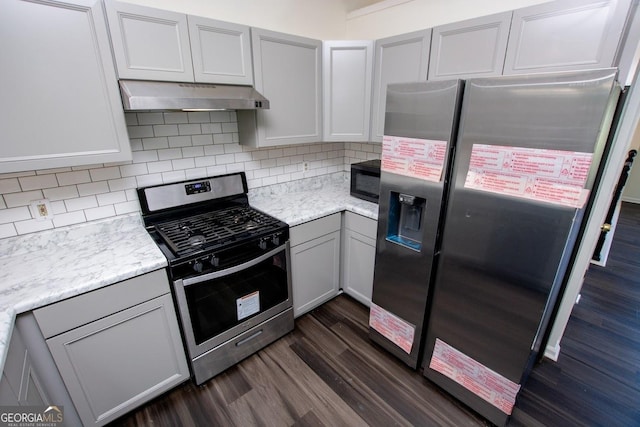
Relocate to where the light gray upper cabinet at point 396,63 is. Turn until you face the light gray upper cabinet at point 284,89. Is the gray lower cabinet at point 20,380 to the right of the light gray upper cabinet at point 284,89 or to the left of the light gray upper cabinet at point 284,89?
left

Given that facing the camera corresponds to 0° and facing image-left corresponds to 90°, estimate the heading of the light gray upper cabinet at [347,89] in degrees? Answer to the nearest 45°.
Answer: approximately 0°

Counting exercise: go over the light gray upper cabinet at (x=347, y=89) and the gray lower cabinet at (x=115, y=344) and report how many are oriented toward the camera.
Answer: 2

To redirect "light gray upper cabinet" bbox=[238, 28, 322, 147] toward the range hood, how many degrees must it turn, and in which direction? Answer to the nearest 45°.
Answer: approximately 90° to its right

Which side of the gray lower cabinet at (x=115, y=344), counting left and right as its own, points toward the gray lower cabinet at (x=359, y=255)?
left

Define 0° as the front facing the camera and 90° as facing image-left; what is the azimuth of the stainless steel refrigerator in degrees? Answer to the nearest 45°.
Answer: approximately 45°

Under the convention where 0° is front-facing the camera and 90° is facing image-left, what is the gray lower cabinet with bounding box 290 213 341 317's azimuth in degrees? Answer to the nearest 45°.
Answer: approximately 315°

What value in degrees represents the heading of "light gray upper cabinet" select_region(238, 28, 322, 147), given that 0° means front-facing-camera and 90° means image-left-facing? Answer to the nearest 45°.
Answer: approximately 315°

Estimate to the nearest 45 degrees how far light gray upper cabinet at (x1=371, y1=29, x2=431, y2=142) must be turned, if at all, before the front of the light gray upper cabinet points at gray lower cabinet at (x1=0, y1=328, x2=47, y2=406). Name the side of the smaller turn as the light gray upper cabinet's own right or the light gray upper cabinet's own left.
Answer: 0° — it already faces it
